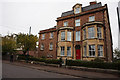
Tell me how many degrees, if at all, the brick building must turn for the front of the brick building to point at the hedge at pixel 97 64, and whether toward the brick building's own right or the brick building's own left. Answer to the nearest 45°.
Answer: approximately 45° to the brick building's own left

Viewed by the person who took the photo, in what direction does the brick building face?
facing the viewer and to the left of the viewer

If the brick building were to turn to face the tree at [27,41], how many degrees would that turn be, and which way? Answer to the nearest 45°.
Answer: approximately 45° to its right

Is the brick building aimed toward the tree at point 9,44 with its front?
no
